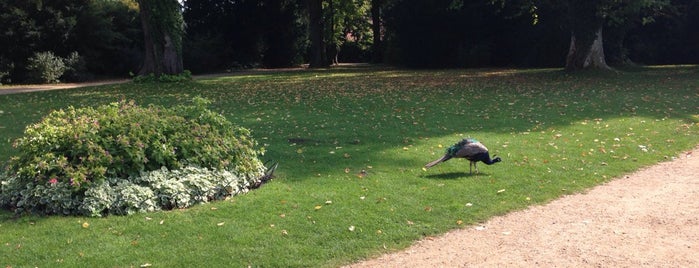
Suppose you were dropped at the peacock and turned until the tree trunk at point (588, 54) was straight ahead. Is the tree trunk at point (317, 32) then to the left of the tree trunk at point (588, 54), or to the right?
left

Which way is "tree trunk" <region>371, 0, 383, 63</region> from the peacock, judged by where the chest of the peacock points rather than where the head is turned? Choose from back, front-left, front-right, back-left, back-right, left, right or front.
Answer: left

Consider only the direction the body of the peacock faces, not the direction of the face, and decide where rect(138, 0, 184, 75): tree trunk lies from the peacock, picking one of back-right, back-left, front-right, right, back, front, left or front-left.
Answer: back-left

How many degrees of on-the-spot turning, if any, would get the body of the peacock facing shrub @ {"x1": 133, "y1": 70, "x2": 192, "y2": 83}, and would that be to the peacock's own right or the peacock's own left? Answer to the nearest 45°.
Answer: approximately 135° to the peacock's own left

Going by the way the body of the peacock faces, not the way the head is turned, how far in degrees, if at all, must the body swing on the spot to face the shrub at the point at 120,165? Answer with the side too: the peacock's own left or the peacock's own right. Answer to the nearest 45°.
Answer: approximately 135° to the peacock's own right

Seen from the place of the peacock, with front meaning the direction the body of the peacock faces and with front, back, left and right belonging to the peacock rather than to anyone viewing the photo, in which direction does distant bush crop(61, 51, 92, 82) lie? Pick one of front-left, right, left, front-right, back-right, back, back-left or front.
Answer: back-left

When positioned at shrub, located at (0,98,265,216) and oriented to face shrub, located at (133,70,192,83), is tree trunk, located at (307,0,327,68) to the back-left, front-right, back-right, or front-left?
front-right

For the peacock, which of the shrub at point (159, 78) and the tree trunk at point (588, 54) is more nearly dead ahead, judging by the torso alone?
the tree trunk

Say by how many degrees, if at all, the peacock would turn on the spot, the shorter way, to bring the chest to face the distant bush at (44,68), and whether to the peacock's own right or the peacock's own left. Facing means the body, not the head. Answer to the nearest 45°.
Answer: approximately 135° to the peacock's own left

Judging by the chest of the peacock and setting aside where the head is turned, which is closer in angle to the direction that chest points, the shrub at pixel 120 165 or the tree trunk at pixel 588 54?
the tree trunk

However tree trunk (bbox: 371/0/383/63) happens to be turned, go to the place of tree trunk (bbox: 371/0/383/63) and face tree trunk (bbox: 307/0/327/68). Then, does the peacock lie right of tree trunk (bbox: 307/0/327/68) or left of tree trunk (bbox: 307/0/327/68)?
left

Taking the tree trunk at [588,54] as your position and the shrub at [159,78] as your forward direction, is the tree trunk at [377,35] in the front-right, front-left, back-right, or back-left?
front-right

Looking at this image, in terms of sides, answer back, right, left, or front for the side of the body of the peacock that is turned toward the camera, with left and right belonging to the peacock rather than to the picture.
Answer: right

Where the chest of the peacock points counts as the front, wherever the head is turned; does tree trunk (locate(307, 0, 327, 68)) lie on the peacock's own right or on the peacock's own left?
on the peacock's own left
